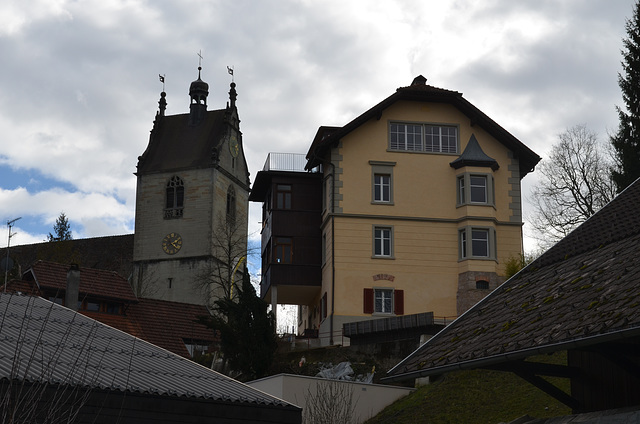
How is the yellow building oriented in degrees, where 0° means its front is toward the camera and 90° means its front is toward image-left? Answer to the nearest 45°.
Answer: approximately 0°

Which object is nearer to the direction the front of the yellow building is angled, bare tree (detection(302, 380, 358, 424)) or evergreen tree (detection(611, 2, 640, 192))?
the bare tree

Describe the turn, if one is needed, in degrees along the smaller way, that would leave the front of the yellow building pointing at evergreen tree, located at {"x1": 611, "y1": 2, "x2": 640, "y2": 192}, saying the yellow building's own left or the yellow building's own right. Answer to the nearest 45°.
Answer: approximately 90° to the yellow building's own left

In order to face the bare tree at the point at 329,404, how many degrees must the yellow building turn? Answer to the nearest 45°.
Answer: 0° — it already faces it

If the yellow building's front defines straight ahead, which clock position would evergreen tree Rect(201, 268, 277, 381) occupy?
The evergreen tree is roughly at 1 o'clock from the yellow building.
